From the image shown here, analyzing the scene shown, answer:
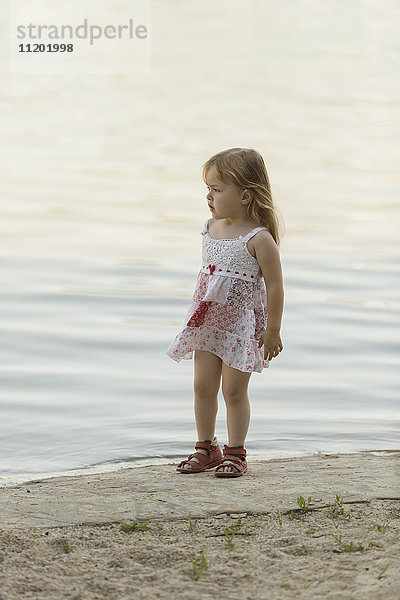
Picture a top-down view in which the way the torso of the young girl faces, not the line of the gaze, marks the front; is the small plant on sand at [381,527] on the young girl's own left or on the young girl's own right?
on the young girl's own left

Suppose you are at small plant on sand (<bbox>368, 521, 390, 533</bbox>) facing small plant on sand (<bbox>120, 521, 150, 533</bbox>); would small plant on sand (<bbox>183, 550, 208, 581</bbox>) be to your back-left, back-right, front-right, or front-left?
front-left

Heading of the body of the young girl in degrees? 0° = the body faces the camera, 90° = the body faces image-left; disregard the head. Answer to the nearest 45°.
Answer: approximately 45°

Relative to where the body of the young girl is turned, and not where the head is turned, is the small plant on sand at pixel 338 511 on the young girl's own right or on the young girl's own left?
on the young girl's own left

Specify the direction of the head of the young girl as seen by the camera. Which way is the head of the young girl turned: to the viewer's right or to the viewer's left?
to the viewer's left

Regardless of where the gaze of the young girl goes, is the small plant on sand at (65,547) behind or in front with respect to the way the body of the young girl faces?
in front

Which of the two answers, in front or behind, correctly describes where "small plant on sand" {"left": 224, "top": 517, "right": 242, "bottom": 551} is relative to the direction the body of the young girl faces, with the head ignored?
in front

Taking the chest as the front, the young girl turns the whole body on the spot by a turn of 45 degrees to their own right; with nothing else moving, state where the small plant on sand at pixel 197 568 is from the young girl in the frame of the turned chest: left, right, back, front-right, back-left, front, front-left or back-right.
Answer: left
